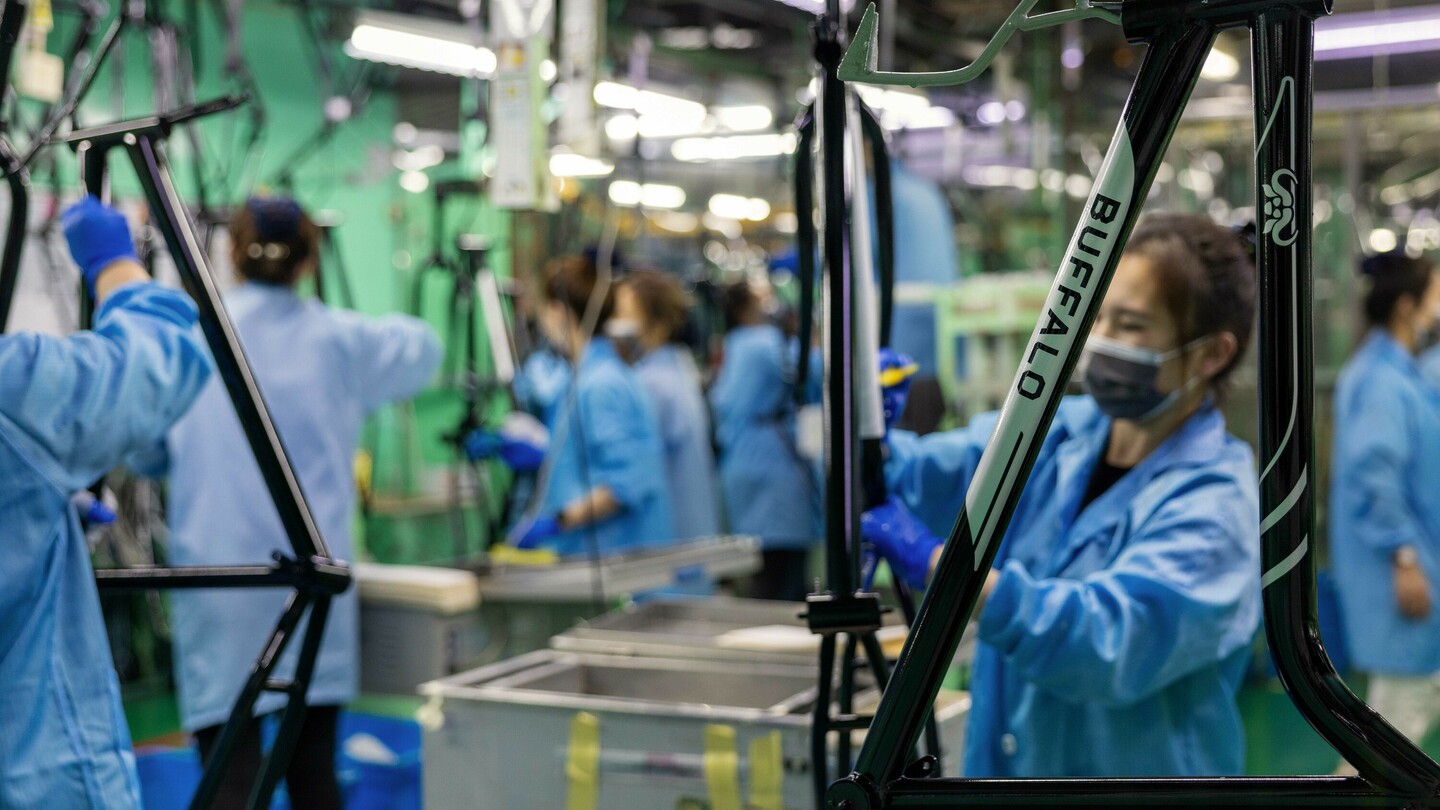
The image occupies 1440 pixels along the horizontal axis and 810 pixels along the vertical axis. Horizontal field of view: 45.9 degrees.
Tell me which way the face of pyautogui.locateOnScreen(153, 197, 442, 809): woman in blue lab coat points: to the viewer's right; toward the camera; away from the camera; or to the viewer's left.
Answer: away from the camera

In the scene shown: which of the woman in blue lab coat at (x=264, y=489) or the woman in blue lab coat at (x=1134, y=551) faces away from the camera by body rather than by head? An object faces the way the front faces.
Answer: the woman in blue lab coat at (x=264, y=489)

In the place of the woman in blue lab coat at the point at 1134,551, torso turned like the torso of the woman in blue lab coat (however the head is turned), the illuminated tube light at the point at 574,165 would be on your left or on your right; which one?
on your right

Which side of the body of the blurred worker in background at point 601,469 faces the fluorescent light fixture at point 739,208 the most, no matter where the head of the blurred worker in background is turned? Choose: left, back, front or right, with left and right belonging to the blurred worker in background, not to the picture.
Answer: right

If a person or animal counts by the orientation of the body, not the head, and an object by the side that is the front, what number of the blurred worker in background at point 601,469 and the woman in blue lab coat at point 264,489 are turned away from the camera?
1

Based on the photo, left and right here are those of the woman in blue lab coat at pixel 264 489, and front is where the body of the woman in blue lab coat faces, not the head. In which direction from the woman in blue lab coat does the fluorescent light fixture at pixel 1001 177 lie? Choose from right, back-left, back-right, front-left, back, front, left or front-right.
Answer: front-right

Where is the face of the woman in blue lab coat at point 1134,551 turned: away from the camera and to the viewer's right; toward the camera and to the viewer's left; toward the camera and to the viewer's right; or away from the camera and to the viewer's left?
toward the camera and to the viewer's left

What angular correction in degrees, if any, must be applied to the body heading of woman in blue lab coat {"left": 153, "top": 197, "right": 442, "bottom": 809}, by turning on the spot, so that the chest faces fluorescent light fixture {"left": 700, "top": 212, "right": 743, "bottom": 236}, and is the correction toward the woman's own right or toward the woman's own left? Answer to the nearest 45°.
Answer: approximately 45° to the woman's own right

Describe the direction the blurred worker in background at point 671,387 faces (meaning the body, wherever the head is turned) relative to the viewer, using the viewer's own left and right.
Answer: facing to the left of the viewer

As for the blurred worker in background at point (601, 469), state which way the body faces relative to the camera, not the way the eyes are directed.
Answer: to the viewer's left

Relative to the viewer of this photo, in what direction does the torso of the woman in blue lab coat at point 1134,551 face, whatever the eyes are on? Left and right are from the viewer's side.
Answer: facing the viewer and to the left of the viewer

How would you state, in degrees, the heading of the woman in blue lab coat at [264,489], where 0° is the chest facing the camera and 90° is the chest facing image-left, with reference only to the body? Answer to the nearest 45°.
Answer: approximately 180°

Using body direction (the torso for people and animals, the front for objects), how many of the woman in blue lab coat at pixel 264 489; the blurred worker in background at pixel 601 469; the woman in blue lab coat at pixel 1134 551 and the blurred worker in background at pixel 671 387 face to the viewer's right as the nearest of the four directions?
0

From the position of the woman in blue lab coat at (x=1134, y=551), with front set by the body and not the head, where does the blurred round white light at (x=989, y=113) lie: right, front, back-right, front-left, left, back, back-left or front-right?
back-right

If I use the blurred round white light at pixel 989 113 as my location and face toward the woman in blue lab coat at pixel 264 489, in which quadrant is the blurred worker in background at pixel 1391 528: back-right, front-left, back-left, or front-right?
front-left
